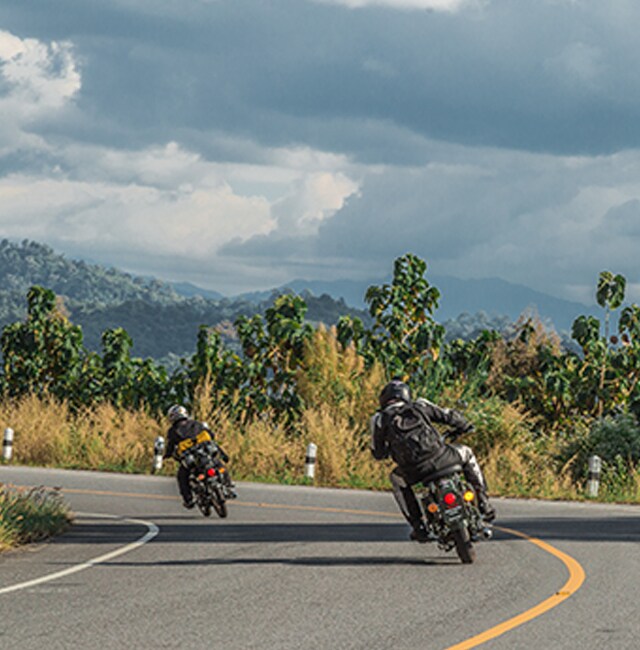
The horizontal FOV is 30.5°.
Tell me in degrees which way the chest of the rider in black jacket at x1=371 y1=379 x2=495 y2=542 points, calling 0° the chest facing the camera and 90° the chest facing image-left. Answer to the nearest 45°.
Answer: approximately 180°

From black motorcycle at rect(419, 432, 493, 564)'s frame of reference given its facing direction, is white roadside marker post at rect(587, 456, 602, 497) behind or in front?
in front

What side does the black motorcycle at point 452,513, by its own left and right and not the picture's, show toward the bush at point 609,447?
front

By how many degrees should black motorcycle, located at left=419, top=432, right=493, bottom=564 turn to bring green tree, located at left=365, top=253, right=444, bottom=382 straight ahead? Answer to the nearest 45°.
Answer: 0° — it already faces it

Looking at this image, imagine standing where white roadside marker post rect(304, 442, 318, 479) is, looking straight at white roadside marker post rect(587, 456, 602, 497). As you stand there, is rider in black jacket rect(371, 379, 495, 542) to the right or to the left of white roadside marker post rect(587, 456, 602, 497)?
right

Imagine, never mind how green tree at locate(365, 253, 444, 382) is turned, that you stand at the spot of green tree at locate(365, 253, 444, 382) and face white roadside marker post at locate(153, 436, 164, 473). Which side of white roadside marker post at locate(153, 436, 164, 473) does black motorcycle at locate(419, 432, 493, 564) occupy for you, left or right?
left

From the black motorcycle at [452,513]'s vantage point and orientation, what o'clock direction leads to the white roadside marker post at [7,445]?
The white roadside marker post is roughly at 11 o'clock from the black motorcycle.

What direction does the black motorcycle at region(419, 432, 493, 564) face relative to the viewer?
away from the camera

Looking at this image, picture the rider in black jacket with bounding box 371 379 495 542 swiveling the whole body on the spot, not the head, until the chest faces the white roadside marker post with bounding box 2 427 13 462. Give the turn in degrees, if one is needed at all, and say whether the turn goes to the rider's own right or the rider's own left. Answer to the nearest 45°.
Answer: approximately 45° to the rider's own left

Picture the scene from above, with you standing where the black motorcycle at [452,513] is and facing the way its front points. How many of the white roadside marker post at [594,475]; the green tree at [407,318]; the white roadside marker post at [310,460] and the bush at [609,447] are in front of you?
4

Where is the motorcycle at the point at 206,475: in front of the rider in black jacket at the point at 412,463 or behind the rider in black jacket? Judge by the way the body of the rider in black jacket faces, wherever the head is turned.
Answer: in front
